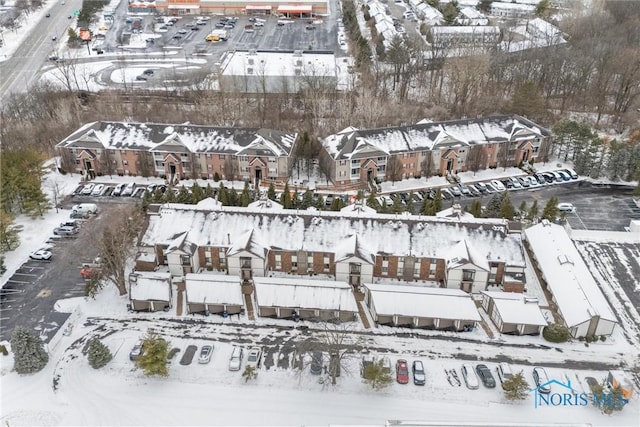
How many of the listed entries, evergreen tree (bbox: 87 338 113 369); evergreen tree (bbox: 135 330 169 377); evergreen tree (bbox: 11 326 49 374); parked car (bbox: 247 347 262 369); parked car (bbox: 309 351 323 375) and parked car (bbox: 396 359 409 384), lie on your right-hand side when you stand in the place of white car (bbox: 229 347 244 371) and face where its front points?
3

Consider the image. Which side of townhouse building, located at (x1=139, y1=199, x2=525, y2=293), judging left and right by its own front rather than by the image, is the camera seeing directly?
front

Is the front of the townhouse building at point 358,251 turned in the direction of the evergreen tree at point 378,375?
yes

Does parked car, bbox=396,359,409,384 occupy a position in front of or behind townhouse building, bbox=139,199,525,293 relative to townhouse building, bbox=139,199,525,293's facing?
in front

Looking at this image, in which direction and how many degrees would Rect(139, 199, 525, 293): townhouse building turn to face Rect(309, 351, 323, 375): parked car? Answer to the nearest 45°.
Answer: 0° — it already faces it

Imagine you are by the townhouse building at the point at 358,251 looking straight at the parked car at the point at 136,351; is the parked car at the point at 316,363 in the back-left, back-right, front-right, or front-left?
front-left

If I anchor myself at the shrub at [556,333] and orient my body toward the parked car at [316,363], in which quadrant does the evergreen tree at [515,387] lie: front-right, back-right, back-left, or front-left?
front-left

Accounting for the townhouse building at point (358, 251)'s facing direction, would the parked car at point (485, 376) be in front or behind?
in front
